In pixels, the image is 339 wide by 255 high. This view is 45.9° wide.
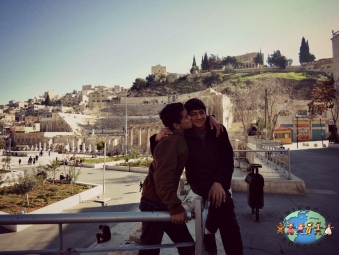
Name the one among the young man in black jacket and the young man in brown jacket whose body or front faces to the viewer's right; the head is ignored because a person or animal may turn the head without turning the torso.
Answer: the young man in brown jacket

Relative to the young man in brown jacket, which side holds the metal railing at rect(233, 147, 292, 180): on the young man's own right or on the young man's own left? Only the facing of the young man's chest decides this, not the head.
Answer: on the young man's own left

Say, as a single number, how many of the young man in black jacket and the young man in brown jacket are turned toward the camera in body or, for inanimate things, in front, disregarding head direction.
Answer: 1

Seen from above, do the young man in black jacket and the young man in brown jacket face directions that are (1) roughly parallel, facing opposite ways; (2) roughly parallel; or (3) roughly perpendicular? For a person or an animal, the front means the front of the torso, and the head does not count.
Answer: roughly perpendicular

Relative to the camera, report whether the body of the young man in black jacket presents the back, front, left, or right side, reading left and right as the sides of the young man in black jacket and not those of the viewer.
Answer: front

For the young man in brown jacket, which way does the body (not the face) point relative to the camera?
to the viewer's right
